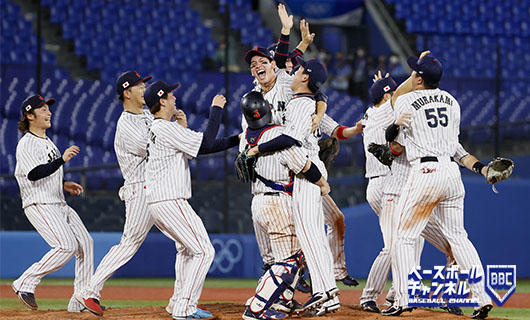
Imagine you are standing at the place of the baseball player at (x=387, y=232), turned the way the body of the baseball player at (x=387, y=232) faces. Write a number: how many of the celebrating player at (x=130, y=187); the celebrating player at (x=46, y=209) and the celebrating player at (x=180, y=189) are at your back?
0

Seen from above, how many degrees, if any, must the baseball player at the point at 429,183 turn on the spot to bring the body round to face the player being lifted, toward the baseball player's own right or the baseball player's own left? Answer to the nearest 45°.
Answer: approximately 45° to the baseball player's own left

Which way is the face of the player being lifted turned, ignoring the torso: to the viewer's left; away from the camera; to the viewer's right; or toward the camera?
toward the camera

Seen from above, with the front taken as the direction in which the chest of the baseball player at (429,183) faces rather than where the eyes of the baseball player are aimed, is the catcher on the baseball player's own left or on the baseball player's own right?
on the baseball player's own left

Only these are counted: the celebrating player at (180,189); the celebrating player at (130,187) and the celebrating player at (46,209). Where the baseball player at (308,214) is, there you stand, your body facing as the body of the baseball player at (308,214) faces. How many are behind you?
0

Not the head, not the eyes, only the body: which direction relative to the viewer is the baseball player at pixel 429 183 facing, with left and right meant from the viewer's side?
facing away from the viewer and to the left of the viewer
